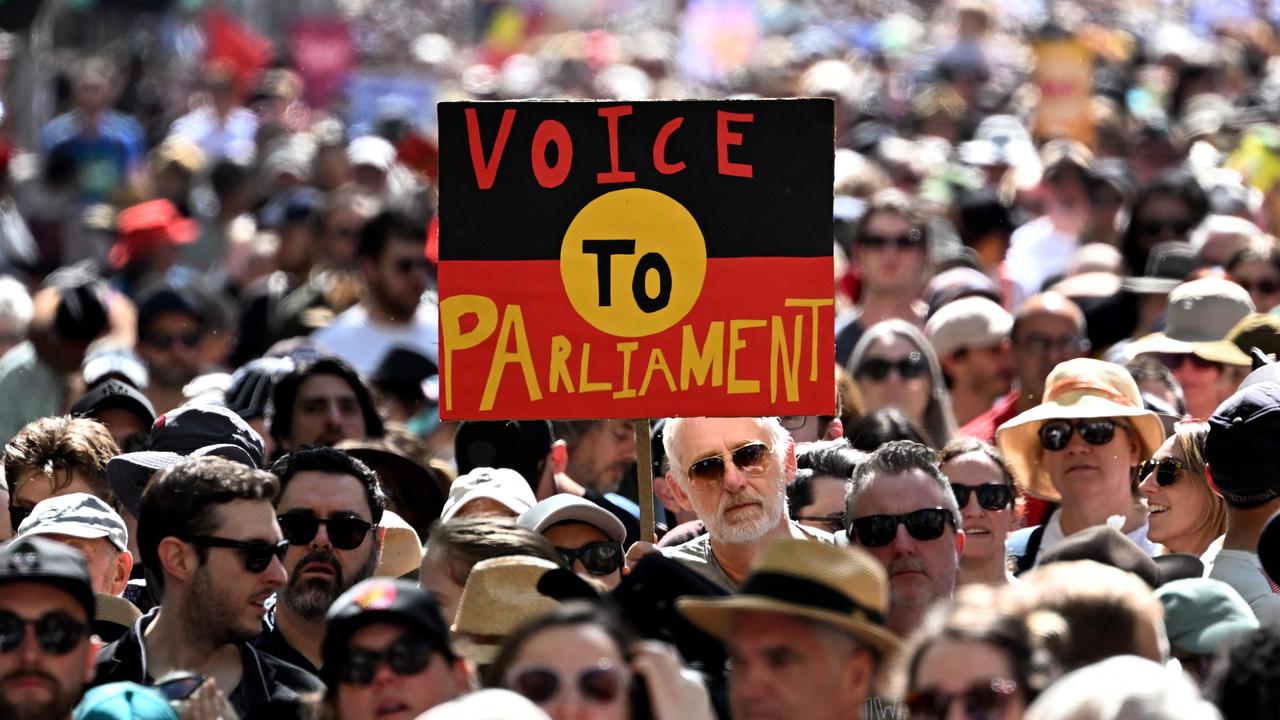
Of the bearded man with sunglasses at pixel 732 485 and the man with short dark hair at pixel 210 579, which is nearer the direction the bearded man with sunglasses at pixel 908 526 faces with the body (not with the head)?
the man with short dark hair

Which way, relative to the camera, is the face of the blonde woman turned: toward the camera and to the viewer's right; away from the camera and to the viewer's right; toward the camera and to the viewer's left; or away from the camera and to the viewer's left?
toward the camera and to the viewer's left

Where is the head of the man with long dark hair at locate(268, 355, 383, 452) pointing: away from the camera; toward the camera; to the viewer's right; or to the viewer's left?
toward the camera

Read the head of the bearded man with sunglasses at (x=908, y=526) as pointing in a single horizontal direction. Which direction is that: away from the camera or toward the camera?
toward the camera

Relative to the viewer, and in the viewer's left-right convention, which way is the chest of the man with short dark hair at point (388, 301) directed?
facing the viewer and to the right of the viewer

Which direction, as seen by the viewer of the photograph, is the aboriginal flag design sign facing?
facing the viewer

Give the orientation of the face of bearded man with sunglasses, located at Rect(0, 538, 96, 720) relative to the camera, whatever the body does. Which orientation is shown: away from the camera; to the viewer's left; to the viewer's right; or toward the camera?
toward the camera

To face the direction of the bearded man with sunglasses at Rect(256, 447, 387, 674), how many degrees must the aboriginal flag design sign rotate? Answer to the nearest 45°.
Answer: approximately 90° to its right

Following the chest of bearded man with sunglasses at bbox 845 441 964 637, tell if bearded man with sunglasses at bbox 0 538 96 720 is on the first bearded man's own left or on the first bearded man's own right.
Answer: on the first bearded man's own right

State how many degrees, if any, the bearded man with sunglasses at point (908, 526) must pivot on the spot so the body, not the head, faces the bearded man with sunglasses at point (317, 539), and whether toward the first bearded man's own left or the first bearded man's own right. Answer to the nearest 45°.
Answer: approximately 90° to the first bearded man's own right

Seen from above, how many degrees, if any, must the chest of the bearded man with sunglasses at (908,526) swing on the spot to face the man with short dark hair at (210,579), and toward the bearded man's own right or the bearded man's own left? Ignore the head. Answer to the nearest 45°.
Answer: approximately 90° to the bearded man's own right

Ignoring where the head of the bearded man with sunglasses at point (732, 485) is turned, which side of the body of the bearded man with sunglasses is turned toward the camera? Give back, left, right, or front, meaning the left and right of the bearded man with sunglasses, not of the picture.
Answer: front
